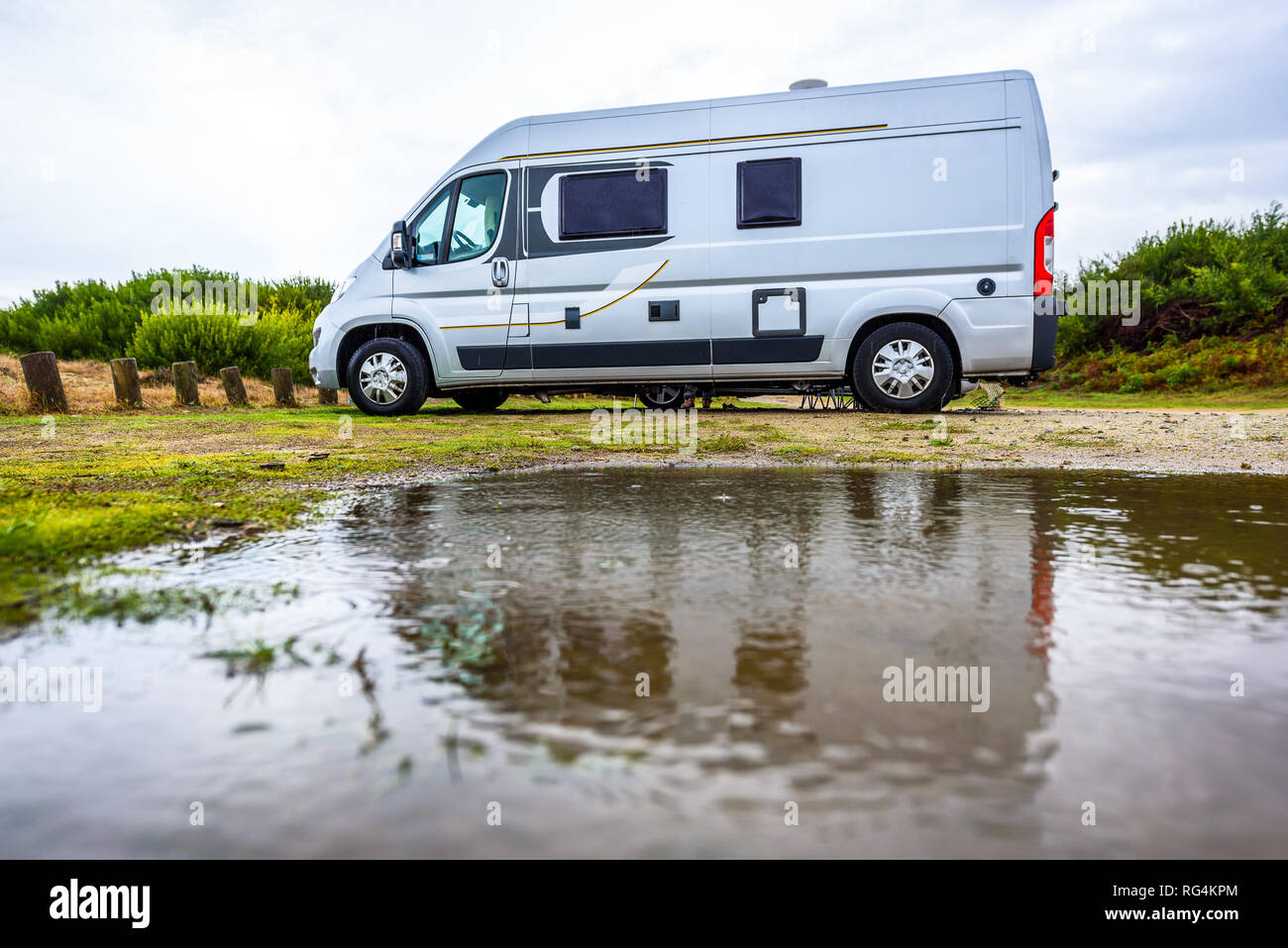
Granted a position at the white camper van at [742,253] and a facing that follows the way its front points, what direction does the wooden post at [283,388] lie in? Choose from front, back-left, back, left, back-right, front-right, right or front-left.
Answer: front-right

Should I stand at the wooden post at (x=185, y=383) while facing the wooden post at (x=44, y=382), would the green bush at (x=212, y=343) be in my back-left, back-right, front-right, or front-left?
back-right

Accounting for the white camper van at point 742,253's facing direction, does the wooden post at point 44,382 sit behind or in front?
in front

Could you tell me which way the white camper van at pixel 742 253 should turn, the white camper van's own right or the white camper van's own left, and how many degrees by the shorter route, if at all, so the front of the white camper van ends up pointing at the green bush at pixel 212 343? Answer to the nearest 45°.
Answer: approximately 45° to the white camper van's own right

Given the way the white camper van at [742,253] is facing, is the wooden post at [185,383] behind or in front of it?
in front

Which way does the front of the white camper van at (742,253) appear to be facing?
to the viewer's left
